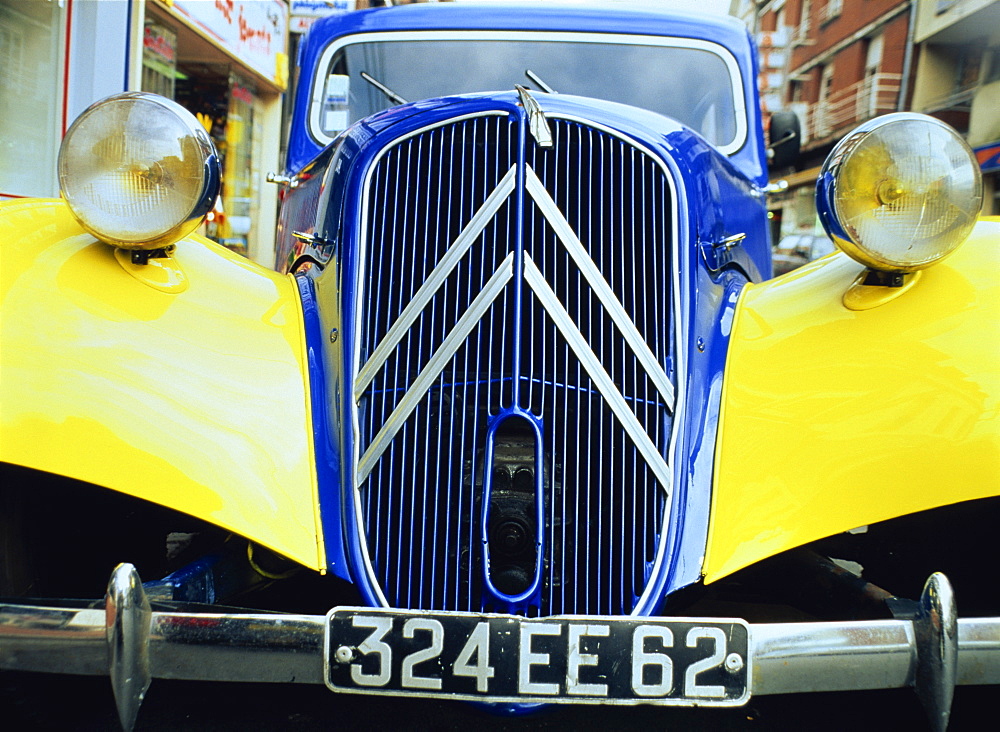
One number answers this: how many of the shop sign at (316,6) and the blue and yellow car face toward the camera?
2

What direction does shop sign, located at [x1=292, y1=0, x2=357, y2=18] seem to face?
toward the camera

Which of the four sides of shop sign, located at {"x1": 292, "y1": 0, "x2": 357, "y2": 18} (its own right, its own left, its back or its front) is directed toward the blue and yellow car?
front

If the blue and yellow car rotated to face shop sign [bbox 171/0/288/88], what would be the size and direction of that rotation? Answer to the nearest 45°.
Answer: approximately 180°

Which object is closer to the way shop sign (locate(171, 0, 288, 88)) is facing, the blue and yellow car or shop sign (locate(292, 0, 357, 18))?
the blue and yellow car

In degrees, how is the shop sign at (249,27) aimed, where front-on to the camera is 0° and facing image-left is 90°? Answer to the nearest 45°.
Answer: approximately 315°

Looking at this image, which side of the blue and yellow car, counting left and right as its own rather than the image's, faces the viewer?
front

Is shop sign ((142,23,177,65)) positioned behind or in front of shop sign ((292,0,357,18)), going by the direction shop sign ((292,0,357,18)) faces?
in front

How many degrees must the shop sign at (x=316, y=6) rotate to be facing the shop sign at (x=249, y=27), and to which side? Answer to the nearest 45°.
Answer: approximately 45° to its right
